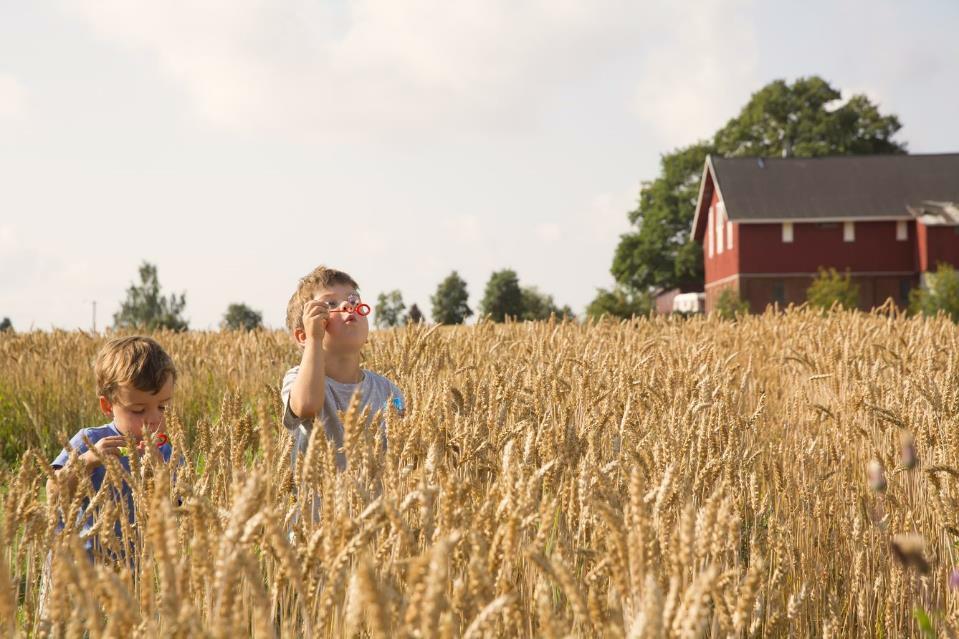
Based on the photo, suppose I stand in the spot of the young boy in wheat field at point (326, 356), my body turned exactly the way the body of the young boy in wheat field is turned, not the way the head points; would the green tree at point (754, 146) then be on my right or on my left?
on my left

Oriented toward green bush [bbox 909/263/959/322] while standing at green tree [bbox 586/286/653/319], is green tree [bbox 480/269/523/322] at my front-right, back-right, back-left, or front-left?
back-left

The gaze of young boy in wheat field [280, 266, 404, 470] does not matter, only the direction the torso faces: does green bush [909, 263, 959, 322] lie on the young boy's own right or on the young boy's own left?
on the young boy's own left

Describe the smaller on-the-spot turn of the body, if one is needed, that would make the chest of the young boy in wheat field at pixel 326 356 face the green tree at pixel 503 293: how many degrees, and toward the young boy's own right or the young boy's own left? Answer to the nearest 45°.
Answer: approximately 135° to the young boy's own left

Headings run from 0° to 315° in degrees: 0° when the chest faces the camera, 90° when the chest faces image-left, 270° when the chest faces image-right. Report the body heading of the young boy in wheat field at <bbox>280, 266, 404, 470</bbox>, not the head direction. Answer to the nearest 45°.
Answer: approximately 315°

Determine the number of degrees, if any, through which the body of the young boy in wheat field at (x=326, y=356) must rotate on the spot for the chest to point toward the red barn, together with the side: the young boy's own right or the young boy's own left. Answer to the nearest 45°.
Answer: approximately 90° to the young boy's own left
